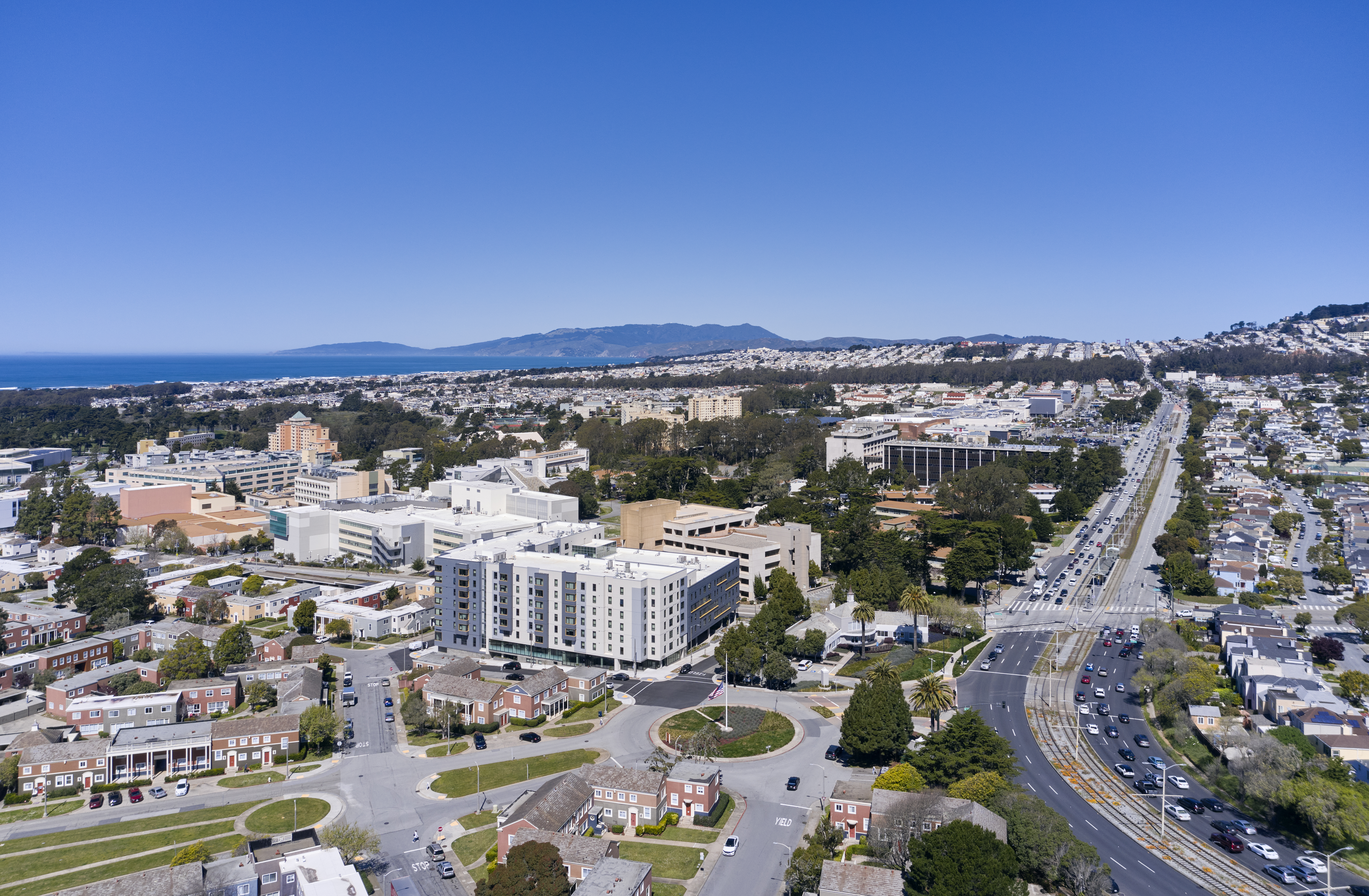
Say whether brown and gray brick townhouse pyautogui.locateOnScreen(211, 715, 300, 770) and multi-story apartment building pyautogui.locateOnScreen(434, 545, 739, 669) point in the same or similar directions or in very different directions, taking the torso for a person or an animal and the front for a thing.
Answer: same or similar directions

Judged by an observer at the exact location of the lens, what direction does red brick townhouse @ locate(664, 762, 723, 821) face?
facing the viewer

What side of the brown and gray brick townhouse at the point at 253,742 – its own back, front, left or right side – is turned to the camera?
front

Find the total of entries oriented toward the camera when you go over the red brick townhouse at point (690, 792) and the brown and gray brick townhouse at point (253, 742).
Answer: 2

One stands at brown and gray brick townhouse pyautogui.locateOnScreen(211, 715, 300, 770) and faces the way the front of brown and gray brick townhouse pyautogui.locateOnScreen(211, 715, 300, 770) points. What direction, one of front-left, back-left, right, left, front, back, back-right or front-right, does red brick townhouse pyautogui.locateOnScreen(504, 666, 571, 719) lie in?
left

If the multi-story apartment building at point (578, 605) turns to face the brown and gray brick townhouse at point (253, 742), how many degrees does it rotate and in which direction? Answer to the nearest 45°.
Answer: approximately 45° to its right

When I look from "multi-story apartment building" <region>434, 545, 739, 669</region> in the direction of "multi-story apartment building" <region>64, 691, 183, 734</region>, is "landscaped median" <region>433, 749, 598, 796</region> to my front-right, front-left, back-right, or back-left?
front-left

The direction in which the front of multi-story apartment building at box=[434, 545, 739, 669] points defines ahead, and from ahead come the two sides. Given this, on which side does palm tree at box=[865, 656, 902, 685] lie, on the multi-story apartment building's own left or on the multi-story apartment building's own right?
on the multi-story apartment building's own left

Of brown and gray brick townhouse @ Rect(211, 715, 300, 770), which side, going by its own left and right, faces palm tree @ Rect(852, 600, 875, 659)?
left

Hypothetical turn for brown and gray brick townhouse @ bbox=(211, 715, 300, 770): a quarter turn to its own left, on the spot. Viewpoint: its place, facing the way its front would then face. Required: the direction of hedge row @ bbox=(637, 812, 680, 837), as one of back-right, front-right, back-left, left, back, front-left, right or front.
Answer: front-right

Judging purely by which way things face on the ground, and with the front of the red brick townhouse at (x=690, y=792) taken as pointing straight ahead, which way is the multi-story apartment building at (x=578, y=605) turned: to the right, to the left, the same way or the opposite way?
the same way

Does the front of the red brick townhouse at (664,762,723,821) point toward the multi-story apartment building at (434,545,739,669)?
no

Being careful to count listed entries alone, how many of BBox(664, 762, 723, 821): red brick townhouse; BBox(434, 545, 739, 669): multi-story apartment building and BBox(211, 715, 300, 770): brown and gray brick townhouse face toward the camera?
3

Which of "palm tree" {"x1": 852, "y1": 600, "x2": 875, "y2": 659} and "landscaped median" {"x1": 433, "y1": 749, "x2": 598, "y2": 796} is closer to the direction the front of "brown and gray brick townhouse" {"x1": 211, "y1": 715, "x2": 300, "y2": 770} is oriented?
the landscaped median

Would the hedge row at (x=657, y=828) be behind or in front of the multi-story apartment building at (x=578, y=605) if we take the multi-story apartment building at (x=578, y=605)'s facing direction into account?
in front

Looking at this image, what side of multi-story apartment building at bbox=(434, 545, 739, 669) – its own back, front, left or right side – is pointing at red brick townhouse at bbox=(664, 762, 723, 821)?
front

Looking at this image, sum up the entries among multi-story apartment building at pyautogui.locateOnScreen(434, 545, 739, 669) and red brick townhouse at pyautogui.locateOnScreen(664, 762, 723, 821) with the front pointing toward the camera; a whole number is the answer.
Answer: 2

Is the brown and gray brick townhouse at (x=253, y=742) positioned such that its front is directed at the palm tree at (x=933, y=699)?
no

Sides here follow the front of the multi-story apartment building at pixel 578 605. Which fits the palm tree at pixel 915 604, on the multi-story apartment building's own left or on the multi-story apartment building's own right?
on the multi-story apartment building's own left
